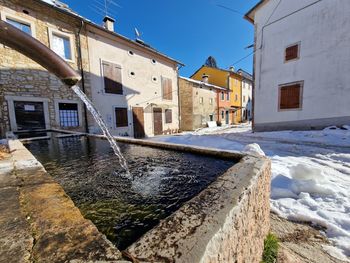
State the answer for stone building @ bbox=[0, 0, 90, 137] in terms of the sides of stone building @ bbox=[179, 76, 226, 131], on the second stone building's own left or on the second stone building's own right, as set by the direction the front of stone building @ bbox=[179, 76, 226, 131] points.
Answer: on the second stone building's own right

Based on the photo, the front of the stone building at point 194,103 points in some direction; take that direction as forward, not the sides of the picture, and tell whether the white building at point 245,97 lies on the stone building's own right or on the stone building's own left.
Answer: on the stone building's own left

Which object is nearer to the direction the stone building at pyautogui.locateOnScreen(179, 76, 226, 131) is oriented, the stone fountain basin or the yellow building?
the stone fountain basin

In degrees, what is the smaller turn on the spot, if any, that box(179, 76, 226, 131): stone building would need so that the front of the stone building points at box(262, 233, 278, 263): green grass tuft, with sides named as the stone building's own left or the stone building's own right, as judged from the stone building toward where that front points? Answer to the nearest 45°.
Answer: approximately 45° to the stone building's own right

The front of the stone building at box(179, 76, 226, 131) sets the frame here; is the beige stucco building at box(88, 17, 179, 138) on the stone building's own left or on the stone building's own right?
on the stone building's own right

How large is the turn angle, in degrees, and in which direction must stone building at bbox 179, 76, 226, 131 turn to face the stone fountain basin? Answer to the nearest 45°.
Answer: approximately 45° to its right

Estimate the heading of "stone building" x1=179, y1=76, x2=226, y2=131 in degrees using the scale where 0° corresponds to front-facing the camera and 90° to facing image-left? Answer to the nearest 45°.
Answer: approximately 315°
